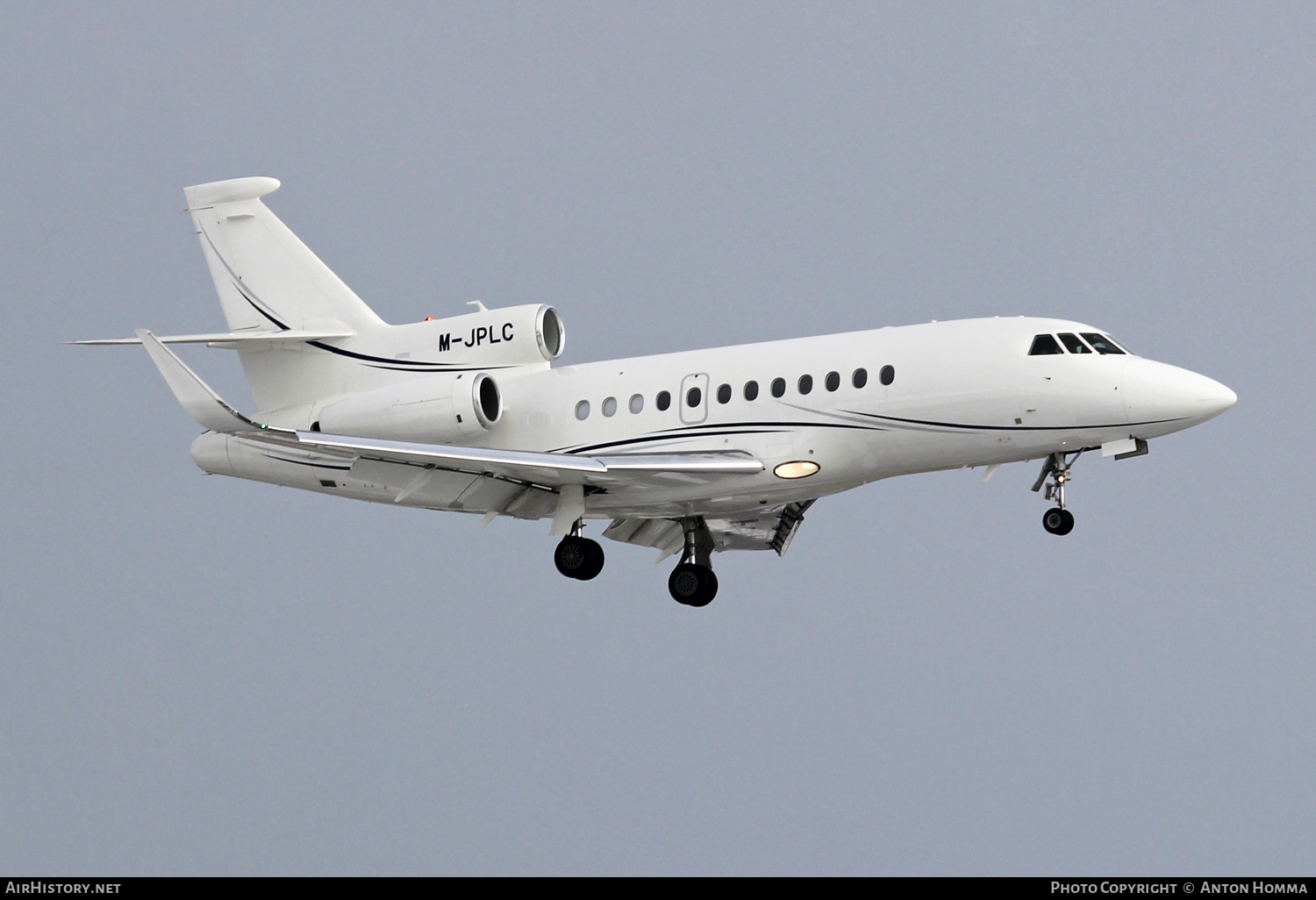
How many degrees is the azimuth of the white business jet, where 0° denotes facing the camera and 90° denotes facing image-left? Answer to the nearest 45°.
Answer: approximately 315°
